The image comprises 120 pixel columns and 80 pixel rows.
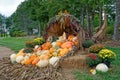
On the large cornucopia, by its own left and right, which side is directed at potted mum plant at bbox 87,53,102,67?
left

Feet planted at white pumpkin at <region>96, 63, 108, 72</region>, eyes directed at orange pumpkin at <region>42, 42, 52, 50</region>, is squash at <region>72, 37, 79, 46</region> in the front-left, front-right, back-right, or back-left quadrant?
front-right

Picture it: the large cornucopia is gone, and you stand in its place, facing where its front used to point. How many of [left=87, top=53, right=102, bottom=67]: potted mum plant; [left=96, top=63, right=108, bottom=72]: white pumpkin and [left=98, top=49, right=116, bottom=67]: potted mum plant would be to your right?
0

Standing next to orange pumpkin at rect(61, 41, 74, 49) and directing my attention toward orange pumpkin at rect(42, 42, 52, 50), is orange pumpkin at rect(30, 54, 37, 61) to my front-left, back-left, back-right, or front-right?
front-left

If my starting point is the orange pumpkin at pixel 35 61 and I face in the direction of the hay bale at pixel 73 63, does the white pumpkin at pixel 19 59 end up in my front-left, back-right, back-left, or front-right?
back-left

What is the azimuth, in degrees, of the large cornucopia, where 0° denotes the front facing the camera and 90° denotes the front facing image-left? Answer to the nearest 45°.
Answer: approximately 45°

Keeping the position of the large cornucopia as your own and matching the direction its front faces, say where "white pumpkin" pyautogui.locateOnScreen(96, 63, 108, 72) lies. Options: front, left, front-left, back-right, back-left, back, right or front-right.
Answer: left

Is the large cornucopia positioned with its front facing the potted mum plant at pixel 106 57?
no

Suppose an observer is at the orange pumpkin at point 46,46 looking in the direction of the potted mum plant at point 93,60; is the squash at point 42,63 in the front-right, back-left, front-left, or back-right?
front-right
